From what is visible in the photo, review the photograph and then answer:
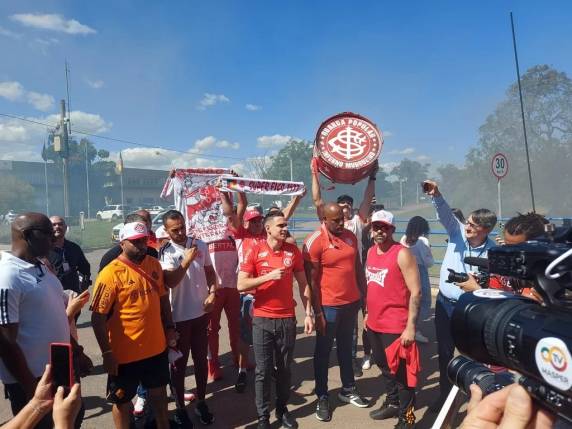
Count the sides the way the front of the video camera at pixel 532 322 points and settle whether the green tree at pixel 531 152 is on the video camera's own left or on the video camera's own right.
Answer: on the video camera's own right

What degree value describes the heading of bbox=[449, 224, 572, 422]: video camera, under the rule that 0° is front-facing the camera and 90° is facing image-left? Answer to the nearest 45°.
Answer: approximately 135°

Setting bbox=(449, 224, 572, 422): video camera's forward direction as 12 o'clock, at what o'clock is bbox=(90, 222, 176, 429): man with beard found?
The man with beard is roughly at 11 o'clock from the video camera.

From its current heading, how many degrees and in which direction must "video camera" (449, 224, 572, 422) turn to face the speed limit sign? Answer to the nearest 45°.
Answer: approximately 45° to its right

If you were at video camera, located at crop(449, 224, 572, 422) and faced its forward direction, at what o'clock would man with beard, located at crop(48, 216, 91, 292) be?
The man with beard is roughly at 11 o'clock from the video camera.

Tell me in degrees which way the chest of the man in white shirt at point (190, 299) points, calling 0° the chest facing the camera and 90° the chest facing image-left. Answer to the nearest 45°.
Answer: approximately 315°

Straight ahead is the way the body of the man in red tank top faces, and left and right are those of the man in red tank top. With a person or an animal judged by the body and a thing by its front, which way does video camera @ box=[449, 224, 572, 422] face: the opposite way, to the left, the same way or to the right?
to the right

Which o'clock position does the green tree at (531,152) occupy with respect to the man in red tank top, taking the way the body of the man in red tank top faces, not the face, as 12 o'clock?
The green tree is roughly at 5 o'clock from the man in red tank top.

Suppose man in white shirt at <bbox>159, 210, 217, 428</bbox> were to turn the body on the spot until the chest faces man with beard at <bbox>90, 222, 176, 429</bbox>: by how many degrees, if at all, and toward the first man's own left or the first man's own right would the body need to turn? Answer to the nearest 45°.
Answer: approximately 90° to the first man's own right
